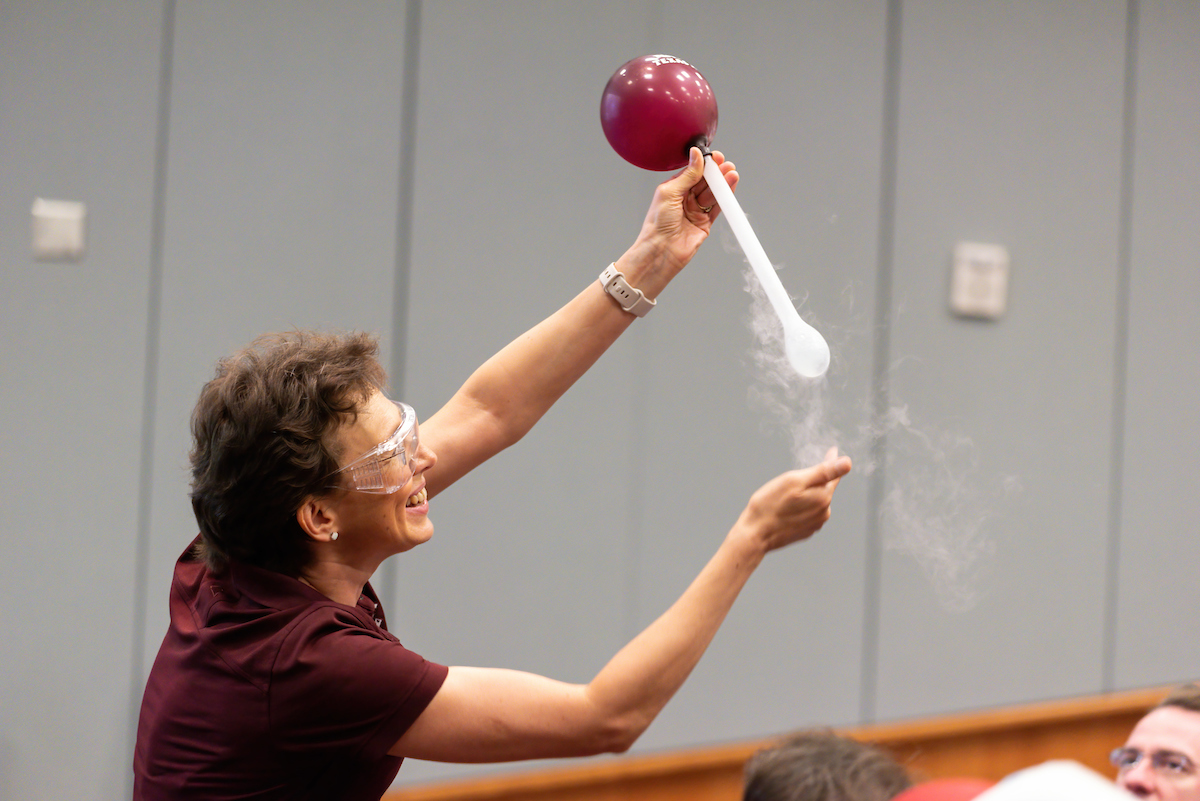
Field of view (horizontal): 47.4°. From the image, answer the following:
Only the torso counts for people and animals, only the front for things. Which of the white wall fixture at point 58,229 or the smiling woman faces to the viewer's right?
the smiling woman

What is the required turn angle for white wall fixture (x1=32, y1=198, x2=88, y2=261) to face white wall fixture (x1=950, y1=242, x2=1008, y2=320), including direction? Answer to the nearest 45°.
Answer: approximately 90° to its left

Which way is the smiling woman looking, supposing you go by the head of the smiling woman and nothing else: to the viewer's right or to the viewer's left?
to the viewer's right

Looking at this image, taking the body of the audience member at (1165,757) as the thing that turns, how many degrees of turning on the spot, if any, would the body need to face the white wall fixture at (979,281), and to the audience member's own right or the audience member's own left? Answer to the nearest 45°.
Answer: approximately 135° to the audience member's own right

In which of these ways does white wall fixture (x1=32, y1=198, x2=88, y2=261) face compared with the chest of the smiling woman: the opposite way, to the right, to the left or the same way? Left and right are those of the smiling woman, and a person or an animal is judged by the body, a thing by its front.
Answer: to the right

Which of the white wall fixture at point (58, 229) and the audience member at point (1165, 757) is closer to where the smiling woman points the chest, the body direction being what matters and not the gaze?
the audience member

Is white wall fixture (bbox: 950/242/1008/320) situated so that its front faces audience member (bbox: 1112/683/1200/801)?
yes

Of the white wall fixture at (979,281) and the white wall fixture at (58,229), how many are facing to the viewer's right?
0

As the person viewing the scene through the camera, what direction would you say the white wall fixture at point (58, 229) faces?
facing the viewer

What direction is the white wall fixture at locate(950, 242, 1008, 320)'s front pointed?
toward the camera

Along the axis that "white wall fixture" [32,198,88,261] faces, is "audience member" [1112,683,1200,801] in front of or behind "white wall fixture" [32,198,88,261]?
in front

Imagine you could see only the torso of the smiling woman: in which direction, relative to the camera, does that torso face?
to the viewer's right

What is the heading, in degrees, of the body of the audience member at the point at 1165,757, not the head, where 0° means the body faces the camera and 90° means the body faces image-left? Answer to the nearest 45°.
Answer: approximately 45°
